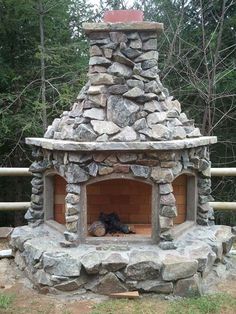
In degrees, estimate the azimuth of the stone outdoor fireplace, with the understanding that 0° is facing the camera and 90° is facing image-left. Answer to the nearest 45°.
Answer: approximately 0°

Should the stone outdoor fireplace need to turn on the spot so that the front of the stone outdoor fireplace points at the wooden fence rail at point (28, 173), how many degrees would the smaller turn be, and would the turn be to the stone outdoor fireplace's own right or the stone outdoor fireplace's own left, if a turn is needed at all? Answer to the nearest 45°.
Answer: approximately 135° to the stone outdoor fireplace's own right
